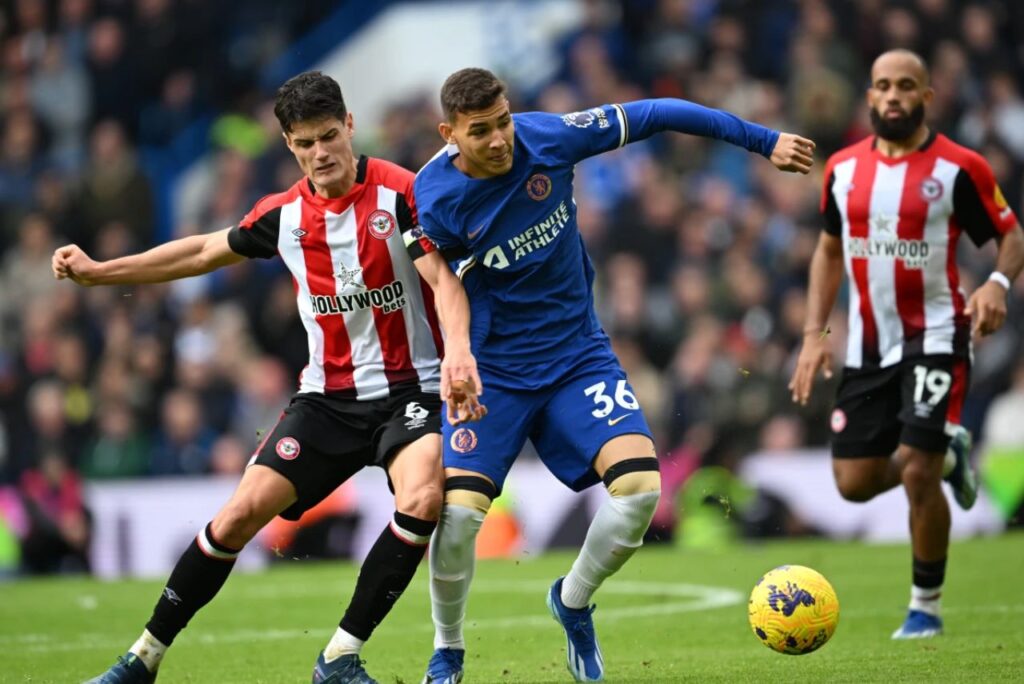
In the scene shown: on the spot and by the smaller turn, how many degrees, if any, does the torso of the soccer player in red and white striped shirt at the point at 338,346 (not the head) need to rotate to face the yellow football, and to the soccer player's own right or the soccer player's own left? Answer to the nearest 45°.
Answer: approximately 90° to the soccer player's own left

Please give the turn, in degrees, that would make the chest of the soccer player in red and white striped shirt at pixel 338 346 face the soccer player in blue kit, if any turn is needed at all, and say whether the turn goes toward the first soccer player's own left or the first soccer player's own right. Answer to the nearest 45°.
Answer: approximately 90° to the first soccer player's own left

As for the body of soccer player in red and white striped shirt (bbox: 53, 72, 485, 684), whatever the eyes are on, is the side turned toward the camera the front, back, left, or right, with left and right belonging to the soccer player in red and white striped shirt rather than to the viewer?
front

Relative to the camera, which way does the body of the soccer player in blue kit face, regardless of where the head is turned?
toward the camera

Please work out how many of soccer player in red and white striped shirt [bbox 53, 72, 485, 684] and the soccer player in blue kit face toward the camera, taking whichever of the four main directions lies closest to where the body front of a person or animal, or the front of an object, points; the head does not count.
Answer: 2

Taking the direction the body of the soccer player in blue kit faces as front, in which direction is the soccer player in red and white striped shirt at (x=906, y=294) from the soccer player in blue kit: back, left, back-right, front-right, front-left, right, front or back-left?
back-left

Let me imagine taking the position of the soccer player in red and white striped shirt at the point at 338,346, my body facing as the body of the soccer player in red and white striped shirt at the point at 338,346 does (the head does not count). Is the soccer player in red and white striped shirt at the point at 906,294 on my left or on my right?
on my left

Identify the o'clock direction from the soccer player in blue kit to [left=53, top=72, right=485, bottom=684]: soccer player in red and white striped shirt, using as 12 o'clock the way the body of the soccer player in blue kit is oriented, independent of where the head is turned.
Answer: The soccer player in red and white striped shirt is roughly at 3 o'clock from the soccer player in blue kit.
